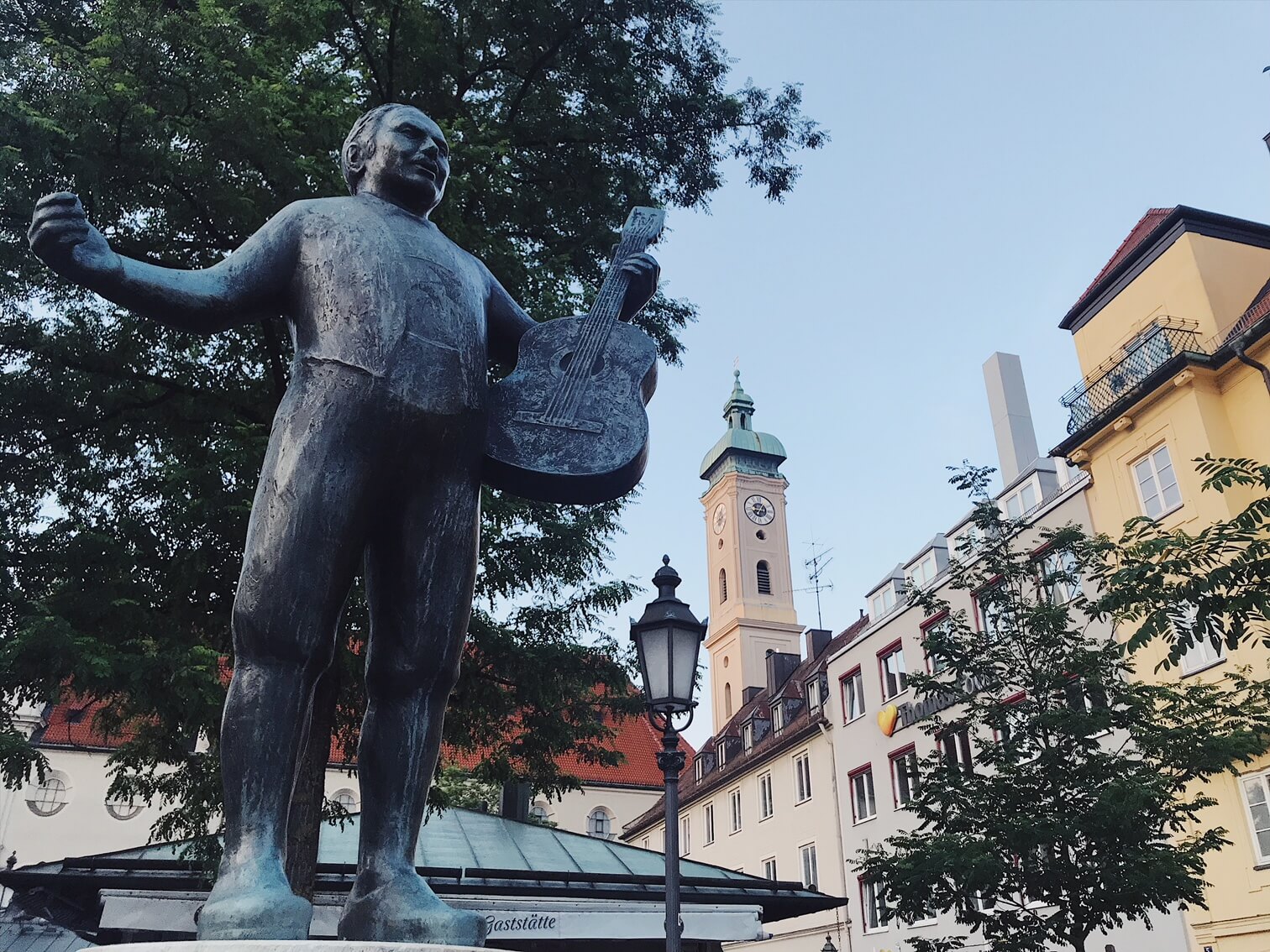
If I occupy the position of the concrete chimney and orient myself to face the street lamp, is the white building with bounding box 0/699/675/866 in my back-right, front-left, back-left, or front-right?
front-right

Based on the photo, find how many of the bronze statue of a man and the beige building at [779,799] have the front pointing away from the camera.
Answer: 0

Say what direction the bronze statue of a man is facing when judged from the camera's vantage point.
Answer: facing the viewer and to the right of the viewer

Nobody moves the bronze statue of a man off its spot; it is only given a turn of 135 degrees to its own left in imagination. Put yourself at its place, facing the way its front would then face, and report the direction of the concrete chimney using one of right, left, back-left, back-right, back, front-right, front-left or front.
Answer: front-right

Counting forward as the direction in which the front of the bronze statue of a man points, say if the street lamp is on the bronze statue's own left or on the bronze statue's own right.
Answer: on the bronze statue's own left

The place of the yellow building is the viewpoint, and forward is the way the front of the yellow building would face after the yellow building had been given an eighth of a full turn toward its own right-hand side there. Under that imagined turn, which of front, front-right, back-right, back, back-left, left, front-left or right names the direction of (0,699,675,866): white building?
front

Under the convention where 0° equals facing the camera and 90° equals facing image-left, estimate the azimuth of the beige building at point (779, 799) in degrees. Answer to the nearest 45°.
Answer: approximately 45°

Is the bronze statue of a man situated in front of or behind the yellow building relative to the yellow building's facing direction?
in front

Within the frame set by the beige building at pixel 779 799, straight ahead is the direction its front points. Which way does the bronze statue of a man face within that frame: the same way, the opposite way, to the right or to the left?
to the left

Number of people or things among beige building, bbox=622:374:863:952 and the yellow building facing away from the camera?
0

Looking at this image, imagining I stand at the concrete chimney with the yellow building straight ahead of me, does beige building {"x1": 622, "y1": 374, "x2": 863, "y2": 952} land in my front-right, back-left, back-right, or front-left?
back-right

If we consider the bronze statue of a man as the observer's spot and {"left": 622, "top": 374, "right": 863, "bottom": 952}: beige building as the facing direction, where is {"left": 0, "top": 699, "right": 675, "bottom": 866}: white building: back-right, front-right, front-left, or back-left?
front-left

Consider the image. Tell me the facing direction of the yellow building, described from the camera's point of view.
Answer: facing the viewer and to the left of the viewer

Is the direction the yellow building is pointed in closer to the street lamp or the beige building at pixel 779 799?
the street lamp

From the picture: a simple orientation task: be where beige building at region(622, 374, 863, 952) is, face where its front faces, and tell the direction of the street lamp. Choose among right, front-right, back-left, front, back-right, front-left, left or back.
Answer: front-left

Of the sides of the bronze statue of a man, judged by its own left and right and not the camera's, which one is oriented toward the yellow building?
left

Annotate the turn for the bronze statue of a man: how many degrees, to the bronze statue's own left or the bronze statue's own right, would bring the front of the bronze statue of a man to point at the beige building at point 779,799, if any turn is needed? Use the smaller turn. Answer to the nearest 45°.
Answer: approximately 90° to the bronze statue's own left
